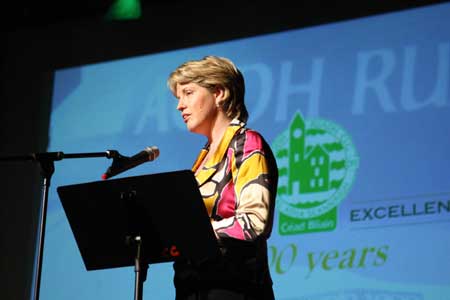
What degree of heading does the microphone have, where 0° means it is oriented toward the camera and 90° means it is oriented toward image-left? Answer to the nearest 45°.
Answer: approximately 270°

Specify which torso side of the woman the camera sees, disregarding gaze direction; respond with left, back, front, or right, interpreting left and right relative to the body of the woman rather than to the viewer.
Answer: left

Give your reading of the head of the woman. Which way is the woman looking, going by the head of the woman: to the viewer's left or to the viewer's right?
to the viewer's left

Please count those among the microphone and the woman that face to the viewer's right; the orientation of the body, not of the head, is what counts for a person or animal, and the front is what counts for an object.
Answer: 1

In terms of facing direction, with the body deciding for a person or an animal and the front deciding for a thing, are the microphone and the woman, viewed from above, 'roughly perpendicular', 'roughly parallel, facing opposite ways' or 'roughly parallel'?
roughly parallel, facing opposite ways
